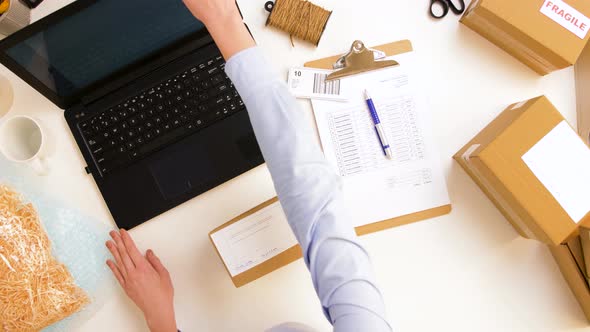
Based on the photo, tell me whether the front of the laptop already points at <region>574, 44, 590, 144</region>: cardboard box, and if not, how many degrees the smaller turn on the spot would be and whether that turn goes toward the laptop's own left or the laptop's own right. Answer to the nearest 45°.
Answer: approximately 45° to the laptop's own left

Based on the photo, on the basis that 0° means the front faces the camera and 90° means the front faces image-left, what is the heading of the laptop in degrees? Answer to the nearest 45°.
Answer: approximately 315°
